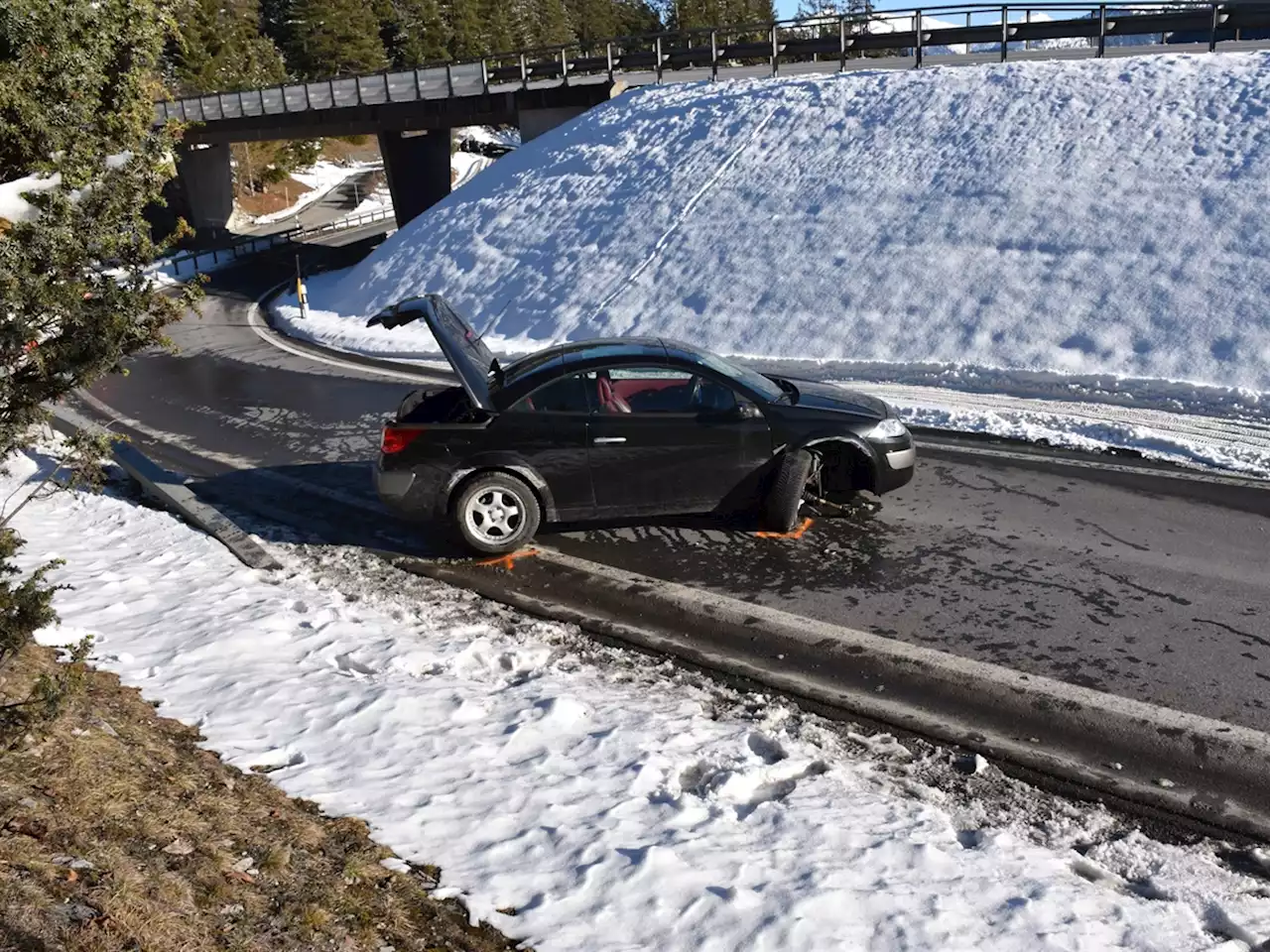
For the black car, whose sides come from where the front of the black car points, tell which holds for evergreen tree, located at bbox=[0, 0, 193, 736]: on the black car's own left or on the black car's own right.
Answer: on the black car's own right

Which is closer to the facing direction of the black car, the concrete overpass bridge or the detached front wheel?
the detached front wheel

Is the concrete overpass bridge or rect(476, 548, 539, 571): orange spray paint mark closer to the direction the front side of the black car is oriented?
the concrete overpass bridge

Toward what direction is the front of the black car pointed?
to the viewer's right

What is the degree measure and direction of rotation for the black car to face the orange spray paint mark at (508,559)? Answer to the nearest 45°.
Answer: approximately 180°

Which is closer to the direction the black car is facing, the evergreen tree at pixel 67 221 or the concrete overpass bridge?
the concrete overpass bridge

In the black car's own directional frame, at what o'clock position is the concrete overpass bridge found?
The concrete overpass bridge is roughly at 9 o'clock from the black car.

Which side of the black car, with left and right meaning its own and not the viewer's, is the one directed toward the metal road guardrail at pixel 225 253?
left
